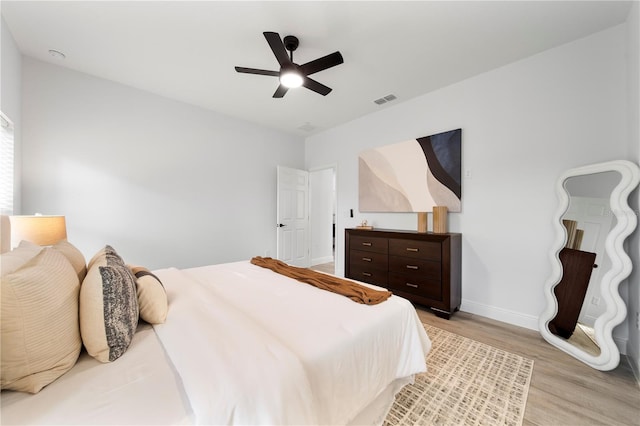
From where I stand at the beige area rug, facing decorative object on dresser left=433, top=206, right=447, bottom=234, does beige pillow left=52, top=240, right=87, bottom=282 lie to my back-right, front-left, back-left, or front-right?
back-left

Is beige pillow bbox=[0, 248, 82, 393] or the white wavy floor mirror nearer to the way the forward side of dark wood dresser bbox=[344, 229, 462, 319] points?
the beige pillow

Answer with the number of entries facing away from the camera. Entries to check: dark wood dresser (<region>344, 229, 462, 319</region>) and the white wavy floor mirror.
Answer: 0

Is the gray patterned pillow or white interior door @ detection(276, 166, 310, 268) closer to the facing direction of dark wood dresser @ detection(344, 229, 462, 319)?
the gray patterned pillow

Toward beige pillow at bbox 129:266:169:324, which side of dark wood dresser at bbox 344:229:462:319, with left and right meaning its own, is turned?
front

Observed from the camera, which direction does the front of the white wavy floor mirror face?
facing the viewer and to the left of the viewer

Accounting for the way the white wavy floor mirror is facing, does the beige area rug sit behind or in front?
in front

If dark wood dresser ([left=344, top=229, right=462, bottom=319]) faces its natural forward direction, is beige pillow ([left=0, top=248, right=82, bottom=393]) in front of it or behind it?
in front

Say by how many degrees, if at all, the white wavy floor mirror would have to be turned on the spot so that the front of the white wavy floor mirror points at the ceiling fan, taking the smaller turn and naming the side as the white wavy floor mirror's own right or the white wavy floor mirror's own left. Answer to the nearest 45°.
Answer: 0° — it already faces it

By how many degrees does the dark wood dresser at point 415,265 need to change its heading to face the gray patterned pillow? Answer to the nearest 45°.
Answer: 0° — it already faces it

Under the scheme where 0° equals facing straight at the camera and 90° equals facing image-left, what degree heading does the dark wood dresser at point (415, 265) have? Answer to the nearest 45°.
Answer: approximately 45°
